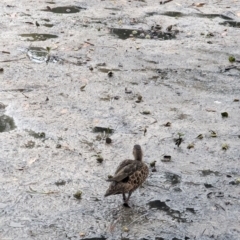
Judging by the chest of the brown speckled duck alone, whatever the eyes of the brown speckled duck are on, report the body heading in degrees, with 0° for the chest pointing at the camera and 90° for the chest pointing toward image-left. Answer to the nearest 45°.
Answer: approximately 225°
